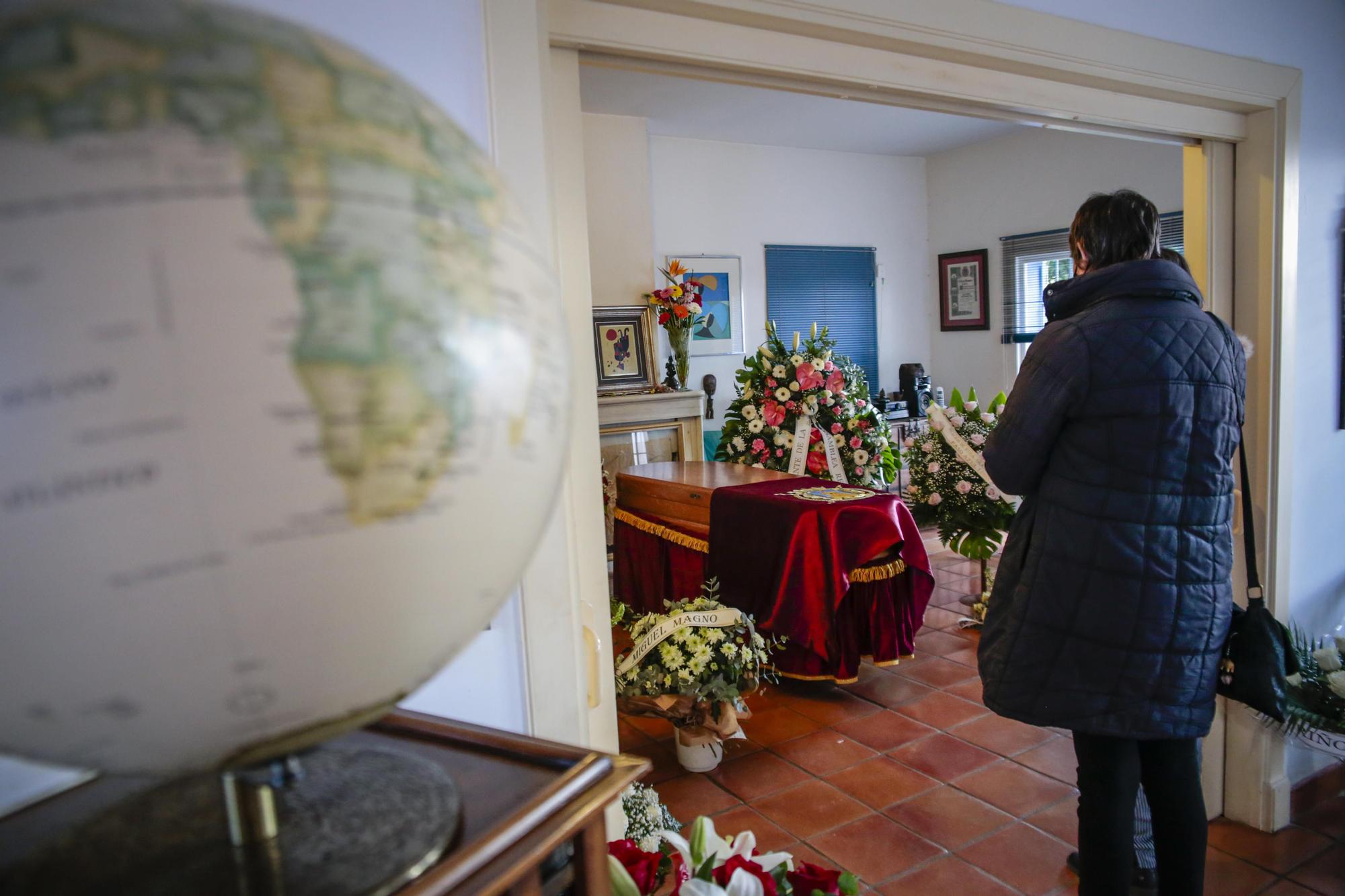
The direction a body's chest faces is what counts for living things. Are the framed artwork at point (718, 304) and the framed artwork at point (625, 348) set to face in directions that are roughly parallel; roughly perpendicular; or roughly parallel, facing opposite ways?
roughly parallel

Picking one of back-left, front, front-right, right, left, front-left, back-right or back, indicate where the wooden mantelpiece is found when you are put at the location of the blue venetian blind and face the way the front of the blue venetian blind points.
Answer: front-right

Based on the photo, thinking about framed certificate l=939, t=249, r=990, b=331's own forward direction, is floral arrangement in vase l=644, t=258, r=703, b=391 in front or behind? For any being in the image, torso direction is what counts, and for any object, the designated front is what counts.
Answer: in front

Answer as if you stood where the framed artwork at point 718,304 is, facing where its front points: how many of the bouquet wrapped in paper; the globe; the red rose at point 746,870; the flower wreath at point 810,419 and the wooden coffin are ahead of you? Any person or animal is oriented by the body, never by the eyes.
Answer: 5

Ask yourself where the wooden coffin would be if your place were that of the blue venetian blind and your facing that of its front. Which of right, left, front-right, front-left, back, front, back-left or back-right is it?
front

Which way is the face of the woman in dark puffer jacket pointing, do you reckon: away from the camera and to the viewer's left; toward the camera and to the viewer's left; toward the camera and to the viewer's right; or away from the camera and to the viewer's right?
away from the camera and to the viewer's left

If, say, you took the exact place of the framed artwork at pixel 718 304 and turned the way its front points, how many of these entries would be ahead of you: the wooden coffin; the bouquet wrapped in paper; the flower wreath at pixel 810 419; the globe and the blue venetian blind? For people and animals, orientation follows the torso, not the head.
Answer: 4

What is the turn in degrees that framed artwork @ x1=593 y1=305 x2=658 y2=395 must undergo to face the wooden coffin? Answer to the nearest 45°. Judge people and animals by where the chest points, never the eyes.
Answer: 0° — it already faces it

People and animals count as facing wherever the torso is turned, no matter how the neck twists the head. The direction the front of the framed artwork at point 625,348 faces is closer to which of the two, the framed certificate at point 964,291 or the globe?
the globe

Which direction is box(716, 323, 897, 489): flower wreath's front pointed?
toward the camera

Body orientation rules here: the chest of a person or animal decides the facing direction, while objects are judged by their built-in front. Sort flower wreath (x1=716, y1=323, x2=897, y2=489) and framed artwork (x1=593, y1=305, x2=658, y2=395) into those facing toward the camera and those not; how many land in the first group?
2

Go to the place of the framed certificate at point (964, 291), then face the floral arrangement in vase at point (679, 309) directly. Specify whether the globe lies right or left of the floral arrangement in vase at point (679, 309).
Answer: left

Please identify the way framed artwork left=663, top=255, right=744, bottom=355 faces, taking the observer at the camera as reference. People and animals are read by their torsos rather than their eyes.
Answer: facing the viewer

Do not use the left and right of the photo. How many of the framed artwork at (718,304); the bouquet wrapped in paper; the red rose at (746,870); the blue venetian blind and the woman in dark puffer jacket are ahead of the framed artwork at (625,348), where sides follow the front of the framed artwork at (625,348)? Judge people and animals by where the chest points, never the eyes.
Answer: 3

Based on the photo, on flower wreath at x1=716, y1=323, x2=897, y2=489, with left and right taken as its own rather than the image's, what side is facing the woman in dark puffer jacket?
front
